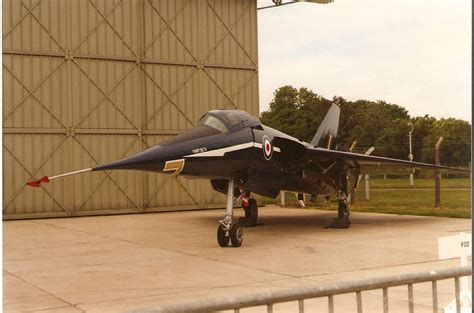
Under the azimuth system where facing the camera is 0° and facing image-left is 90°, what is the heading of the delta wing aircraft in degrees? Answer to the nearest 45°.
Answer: approximately 45°

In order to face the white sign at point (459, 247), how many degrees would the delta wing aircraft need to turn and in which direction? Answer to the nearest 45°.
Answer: approximately 90° to its left

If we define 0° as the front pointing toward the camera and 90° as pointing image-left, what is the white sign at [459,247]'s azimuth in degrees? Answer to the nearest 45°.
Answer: approximately 0°

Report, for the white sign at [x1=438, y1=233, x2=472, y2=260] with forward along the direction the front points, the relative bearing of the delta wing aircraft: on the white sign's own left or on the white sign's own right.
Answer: on the white sign's own right
